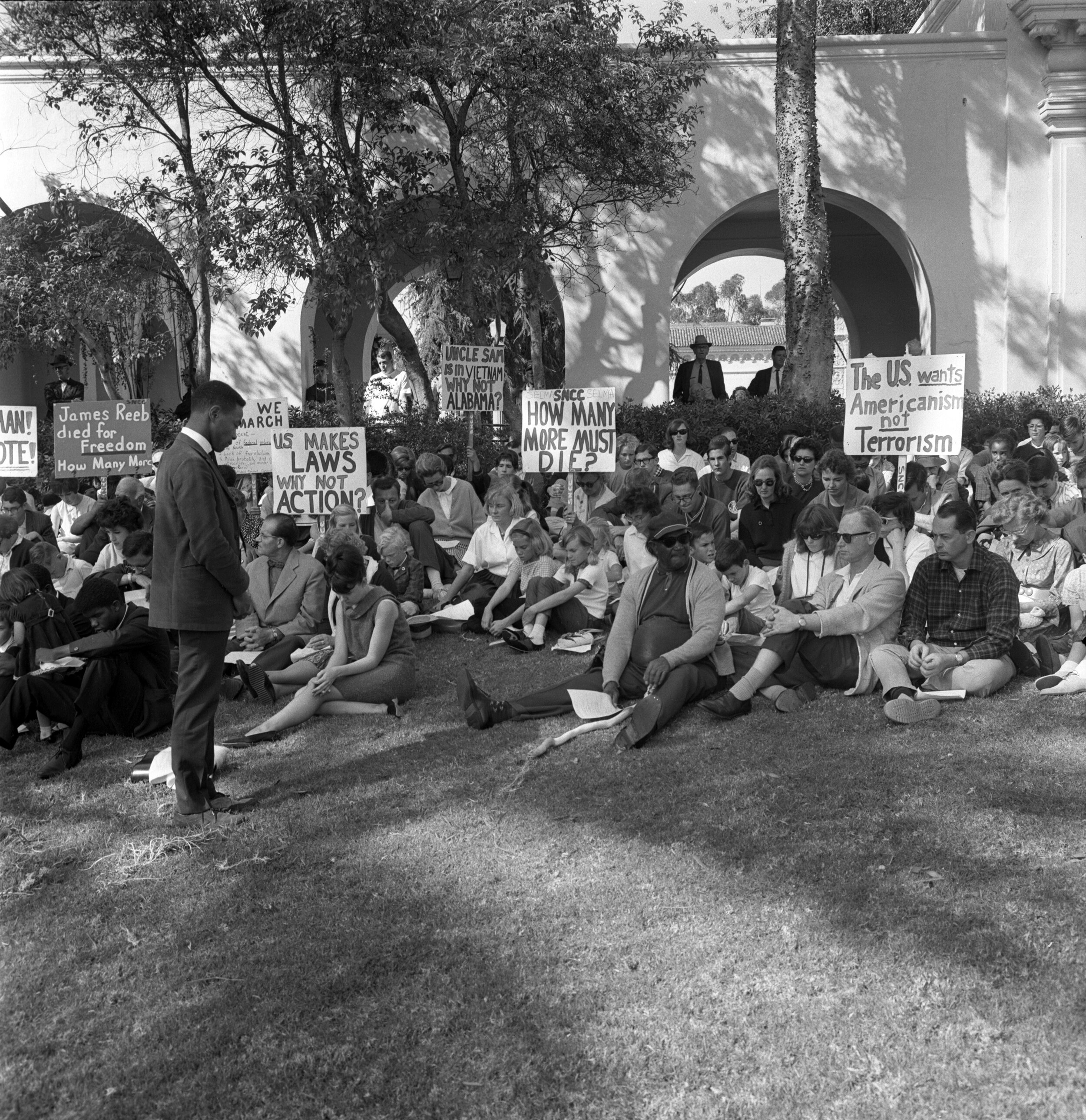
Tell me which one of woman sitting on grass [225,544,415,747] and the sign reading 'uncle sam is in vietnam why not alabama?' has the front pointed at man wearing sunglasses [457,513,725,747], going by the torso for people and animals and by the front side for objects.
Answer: the sign reading 'uncle sam is in vietnam why not alabama?'

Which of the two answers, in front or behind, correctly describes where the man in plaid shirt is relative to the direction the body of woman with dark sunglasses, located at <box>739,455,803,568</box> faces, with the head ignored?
in front

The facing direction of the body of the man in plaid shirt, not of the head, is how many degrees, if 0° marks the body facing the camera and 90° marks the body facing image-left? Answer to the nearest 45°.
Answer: approximately 45°

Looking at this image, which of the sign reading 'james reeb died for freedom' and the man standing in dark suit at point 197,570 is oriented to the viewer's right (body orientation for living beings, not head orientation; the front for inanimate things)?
the man standing in dark suit

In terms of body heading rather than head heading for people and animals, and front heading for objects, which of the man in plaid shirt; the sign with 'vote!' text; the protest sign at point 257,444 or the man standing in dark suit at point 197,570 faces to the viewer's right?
the man standing in dark suit

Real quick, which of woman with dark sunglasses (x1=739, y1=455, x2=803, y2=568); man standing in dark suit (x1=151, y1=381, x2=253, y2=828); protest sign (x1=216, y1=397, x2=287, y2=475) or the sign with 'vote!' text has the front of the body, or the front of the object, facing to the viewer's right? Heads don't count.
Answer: the man standing in dark suit

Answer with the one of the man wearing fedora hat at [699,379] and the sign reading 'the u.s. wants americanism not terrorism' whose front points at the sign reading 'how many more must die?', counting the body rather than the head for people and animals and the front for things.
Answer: the man wearing fedora hat

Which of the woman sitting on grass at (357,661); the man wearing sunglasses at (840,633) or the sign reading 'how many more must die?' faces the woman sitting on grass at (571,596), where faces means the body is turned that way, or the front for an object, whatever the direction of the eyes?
the sign reading 'how many more must die?'

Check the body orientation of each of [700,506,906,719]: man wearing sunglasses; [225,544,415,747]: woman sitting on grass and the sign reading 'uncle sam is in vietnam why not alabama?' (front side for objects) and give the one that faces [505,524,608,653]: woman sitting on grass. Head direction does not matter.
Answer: the sign reading 'uncle sam is in vietnam why not alabama?'

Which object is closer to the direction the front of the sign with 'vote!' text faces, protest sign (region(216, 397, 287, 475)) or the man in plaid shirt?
the man in plaid shirt

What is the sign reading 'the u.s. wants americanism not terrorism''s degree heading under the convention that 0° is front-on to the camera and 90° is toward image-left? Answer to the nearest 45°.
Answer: approximately 0°

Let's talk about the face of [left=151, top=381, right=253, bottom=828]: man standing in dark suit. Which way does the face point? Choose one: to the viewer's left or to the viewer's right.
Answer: to the viewer's right
